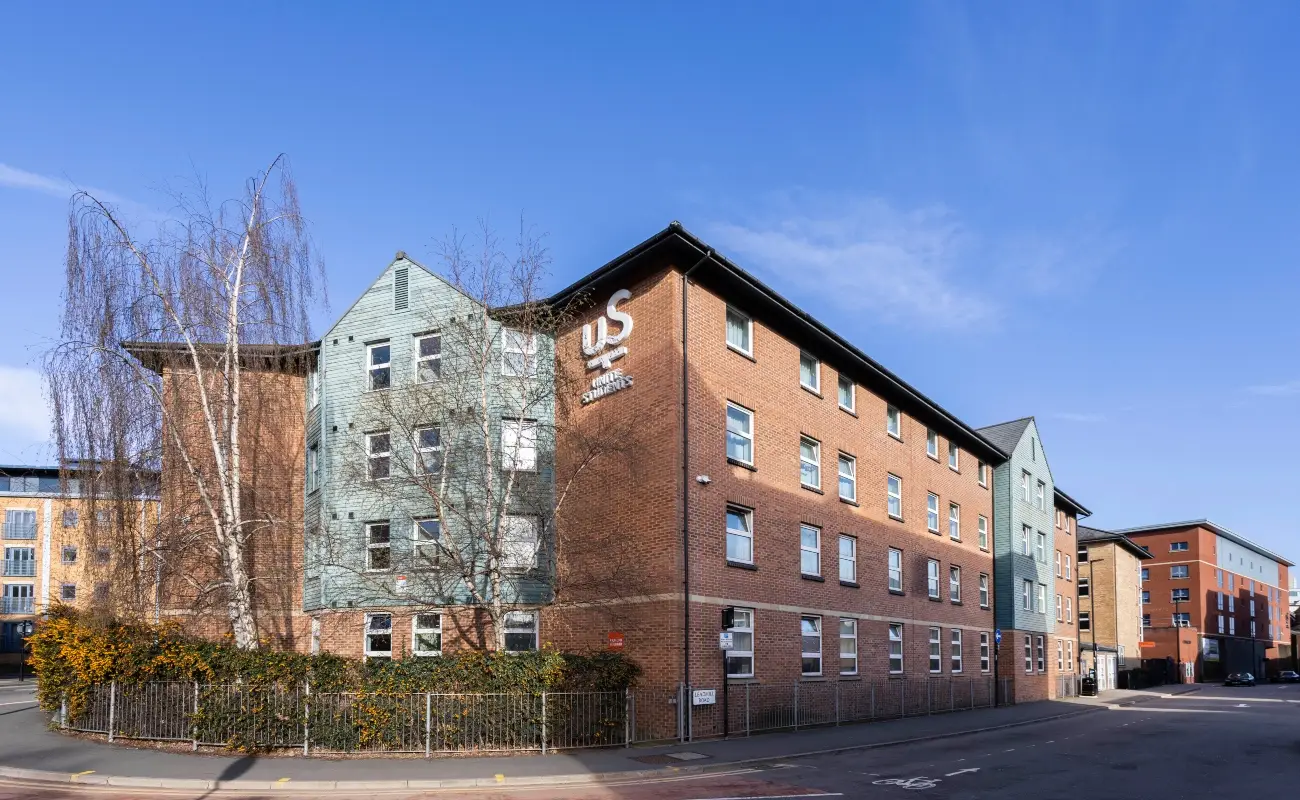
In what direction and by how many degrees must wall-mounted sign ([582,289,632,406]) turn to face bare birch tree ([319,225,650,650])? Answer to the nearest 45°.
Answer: approximately 45° to its right

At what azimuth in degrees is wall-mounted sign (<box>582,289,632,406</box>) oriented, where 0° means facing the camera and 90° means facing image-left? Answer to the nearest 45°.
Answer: approximately 45°
